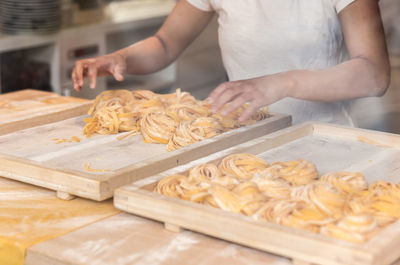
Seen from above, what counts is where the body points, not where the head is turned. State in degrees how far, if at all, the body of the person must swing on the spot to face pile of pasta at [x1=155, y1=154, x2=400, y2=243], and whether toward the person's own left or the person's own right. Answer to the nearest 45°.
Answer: approximately 45° to the person's own left

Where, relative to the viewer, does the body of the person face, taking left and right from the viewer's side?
facing the viewer and to the left of the viewer

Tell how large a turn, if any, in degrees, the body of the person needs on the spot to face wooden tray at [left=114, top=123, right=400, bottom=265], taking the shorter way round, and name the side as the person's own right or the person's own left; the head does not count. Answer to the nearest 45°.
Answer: approximately 45° to the person's own left

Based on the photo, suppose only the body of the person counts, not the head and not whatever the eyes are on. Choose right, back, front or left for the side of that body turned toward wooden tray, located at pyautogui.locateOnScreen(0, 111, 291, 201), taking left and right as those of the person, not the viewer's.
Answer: front

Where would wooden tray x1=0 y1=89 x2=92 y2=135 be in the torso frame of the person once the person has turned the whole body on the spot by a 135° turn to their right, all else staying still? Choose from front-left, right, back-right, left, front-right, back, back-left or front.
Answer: left
